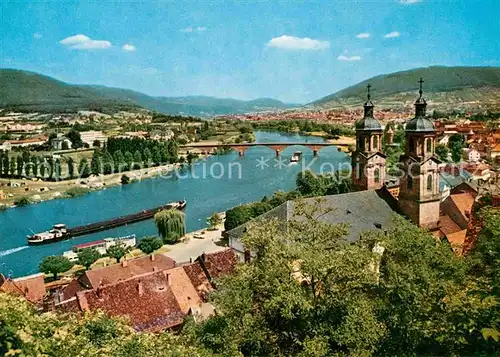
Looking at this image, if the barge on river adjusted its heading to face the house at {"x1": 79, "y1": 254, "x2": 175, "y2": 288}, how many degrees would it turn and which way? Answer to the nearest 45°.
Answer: approximately 135° to its right

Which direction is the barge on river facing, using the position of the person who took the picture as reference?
facing away from the viewer and to the right of the viewer

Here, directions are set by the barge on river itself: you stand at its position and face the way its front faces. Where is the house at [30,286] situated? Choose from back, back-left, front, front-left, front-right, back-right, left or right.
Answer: back-right

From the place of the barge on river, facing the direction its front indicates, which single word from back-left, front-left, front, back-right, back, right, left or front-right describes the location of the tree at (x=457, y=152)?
front-right

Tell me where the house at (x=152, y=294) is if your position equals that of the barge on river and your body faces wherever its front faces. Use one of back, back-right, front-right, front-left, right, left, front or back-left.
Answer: back-right

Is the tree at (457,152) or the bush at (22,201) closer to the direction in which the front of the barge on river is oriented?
the tree

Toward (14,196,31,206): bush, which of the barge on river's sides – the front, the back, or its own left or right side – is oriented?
left

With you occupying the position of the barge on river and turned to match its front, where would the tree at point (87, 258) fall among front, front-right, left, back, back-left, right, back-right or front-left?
back-right

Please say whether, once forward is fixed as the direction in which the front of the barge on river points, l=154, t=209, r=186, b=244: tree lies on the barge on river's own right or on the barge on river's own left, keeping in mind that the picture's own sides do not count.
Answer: on the barge on river's own right

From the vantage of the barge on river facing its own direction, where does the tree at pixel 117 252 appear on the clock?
The tree is roughly at 4 o'clock from the barge on river.

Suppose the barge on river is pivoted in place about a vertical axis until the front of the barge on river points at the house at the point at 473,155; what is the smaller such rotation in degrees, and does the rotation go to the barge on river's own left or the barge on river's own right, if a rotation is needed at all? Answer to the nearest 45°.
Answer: approximately 45° to the barge on river's own right
